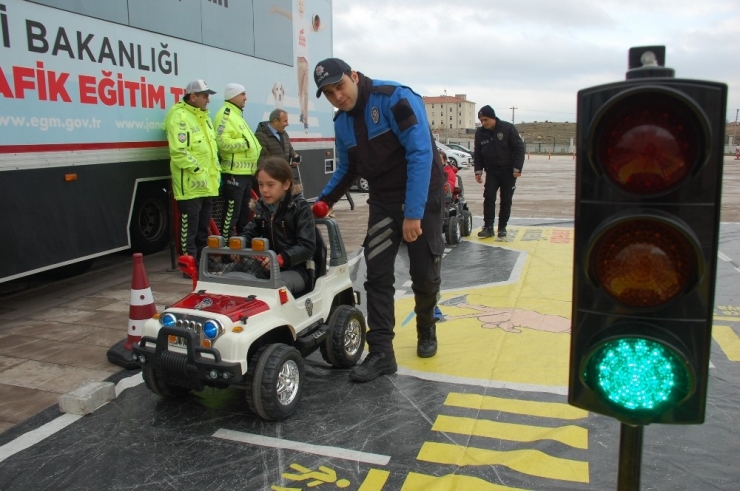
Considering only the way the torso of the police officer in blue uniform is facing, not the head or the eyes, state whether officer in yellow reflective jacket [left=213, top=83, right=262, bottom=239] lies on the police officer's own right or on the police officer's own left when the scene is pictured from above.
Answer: on the police officer's own right

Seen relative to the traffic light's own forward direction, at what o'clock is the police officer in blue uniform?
The police officer in blue uniform is roughly at 5 o'clock from the traffic light.

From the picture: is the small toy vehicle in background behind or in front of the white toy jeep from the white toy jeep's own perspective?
behind

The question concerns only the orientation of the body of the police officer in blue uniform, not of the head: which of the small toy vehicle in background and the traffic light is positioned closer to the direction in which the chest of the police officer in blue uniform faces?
the traffic light

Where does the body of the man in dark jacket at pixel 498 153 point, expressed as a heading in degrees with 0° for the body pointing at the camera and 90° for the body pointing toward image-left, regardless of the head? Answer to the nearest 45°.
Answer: approximately 45°

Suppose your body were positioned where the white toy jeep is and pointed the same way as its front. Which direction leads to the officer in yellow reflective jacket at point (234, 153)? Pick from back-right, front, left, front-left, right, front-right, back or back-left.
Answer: back-right

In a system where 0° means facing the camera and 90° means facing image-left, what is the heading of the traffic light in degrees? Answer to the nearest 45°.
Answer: approximately 0°
